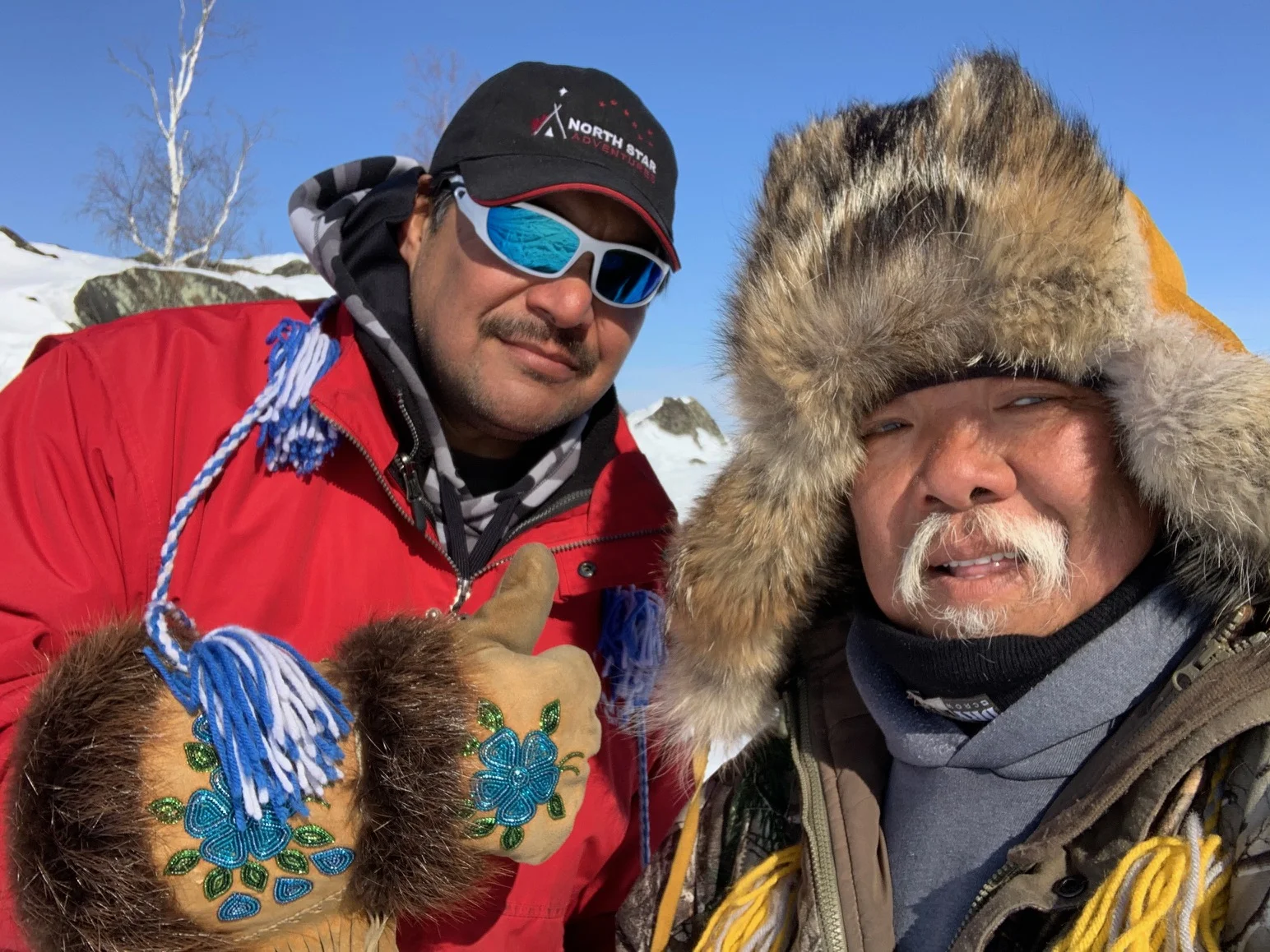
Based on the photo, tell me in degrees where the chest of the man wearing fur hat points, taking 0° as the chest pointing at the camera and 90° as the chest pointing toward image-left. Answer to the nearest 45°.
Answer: approximately 0°

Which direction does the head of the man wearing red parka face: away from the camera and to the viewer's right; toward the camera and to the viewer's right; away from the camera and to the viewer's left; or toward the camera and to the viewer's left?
toward the camera and to the viewer's right
